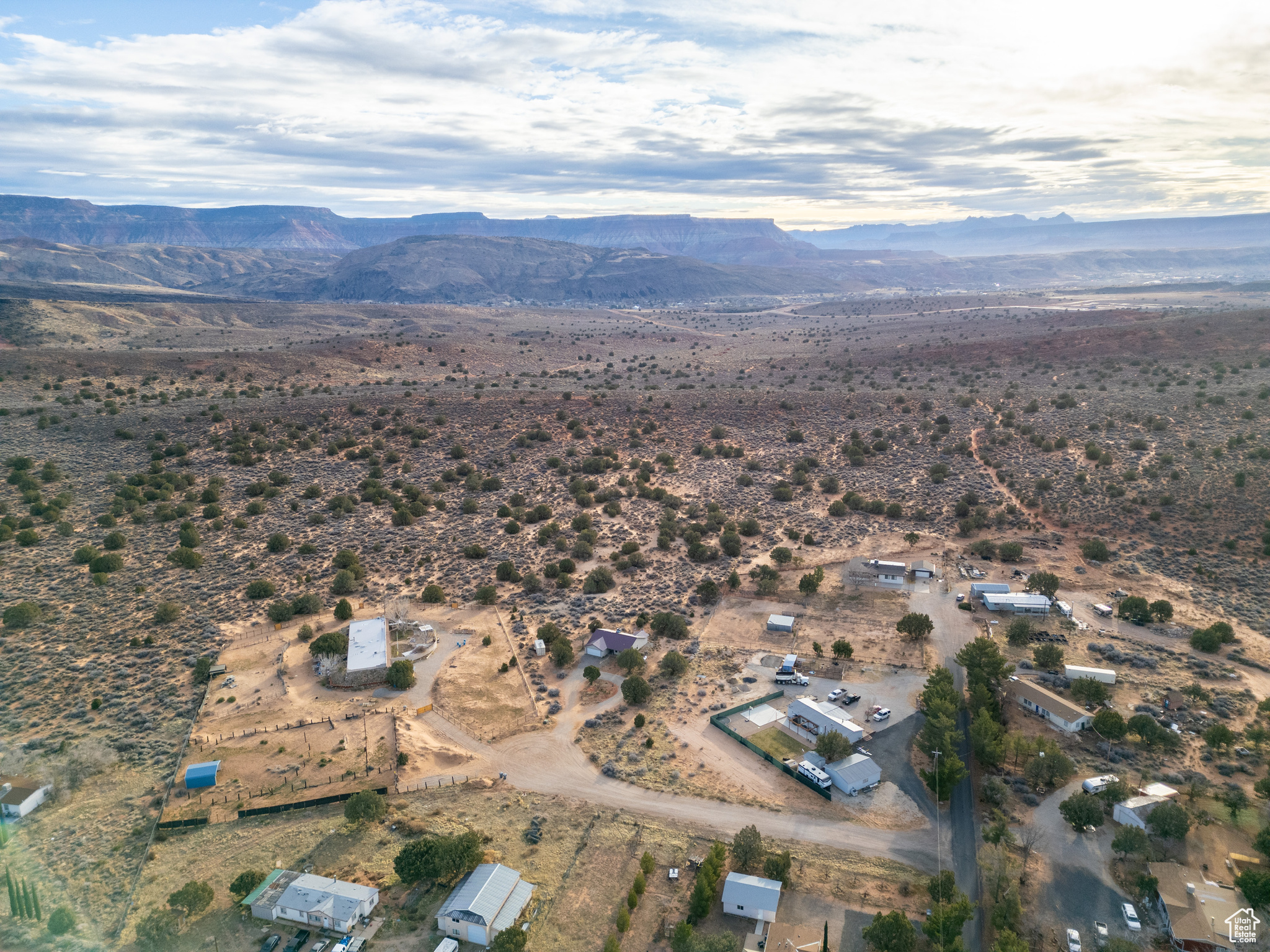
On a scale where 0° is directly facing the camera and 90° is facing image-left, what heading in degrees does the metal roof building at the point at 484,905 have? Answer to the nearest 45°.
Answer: approximately 45°

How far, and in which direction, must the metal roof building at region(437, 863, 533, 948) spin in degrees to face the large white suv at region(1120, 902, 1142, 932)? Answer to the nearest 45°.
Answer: approximately 135° to its left

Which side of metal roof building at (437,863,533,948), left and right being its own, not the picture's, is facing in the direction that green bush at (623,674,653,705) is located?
back

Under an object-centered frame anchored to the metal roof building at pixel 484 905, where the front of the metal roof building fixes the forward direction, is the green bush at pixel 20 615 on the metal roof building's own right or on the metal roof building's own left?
on the metal roof building's own right

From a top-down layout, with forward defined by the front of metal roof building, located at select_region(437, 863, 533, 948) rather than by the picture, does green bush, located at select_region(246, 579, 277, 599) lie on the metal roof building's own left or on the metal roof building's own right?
on the metal roof building's own right

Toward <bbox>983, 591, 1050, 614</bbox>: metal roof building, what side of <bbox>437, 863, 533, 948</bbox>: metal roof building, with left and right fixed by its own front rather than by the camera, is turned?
back

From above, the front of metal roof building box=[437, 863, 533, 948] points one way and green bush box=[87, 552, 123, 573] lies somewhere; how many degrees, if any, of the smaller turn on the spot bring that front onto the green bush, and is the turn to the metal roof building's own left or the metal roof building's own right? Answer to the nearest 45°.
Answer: approximately 90° to the metal roof building's own right

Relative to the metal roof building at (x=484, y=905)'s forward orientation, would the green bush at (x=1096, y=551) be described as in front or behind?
behind

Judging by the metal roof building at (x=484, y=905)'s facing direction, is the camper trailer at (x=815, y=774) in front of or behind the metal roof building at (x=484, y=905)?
behind

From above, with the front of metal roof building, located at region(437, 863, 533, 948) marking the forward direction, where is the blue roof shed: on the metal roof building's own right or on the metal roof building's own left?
on the metal roof building's own right
